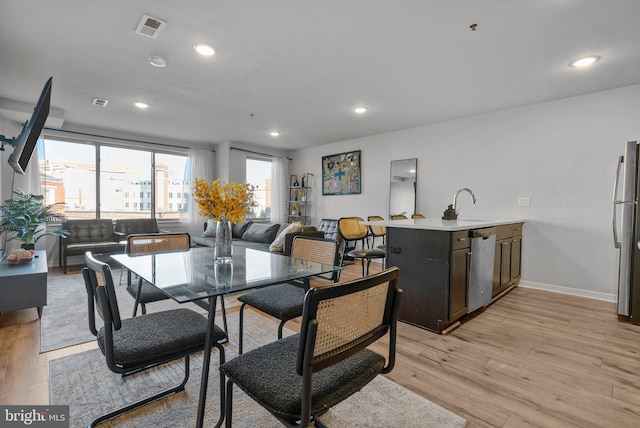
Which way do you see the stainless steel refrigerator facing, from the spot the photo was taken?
facing to the left of the viewer

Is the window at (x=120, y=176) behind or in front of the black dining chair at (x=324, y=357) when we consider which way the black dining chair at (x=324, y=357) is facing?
in front

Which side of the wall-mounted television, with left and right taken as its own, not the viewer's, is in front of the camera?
right

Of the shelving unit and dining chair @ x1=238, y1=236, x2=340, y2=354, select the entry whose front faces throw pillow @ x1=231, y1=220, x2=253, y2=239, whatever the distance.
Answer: the shelving unit

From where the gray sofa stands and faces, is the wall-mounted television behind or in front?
in front

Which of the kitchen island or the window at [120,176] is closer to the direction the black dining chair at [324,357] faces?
the window

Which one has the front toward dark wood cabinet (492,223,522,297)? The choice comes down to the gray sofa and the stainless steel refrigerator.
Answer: the stainless steel refrigerator

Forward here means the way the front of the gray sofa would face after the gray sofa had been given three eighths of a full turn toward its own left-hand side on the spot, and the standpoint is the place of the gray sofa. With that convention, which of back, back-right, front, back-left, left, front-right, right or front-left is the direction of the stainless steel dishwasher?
front-right

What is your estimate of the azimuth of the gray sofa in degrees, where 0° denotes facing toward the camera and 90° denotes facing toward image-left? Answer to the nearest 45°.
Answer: approximately 45°

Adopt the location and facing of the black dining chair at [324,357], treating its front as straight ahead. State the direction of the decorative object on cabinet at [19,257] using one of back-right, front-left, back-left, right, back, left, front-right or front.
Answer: front
